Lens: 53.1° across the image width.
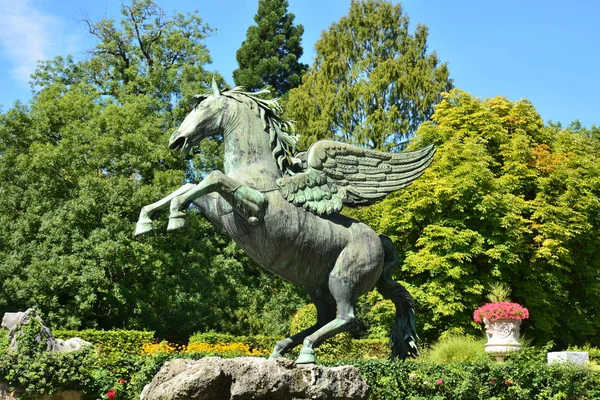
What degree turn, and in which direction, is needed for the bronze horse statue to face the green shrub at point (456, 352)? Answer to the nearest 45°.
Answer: approximately 135° to its right

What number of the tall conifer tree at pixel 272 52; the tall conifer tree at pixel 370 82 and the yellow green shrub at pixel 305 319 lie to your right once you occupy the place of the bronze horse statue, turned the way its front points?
3

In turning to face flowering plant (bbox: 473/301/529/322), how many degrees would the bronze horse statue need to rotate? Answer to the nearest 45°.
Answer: approximately 135° to its right

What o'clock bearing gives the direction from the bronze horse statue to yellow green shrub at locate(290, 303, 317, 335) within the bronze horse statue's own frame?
The yellow green shrub is roughly at 3 o'clock from the bronze horse statue.

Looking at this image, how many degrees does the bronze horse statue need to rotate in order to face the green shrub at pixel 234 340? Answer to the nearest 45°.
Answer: approximately 90° to its right

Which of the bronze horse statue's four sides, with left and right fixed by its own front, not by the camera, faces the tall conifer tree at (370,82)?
right

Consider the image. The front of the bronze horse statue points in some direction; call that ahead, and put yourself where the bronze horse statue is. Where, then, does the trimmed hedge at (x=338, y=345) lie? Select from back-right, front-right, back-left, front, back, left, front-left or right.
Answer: right

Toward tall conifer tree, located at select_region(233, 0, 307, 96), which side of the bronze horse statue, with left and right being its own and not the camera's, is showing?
right

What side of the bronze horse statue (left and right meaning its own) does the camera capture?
left
